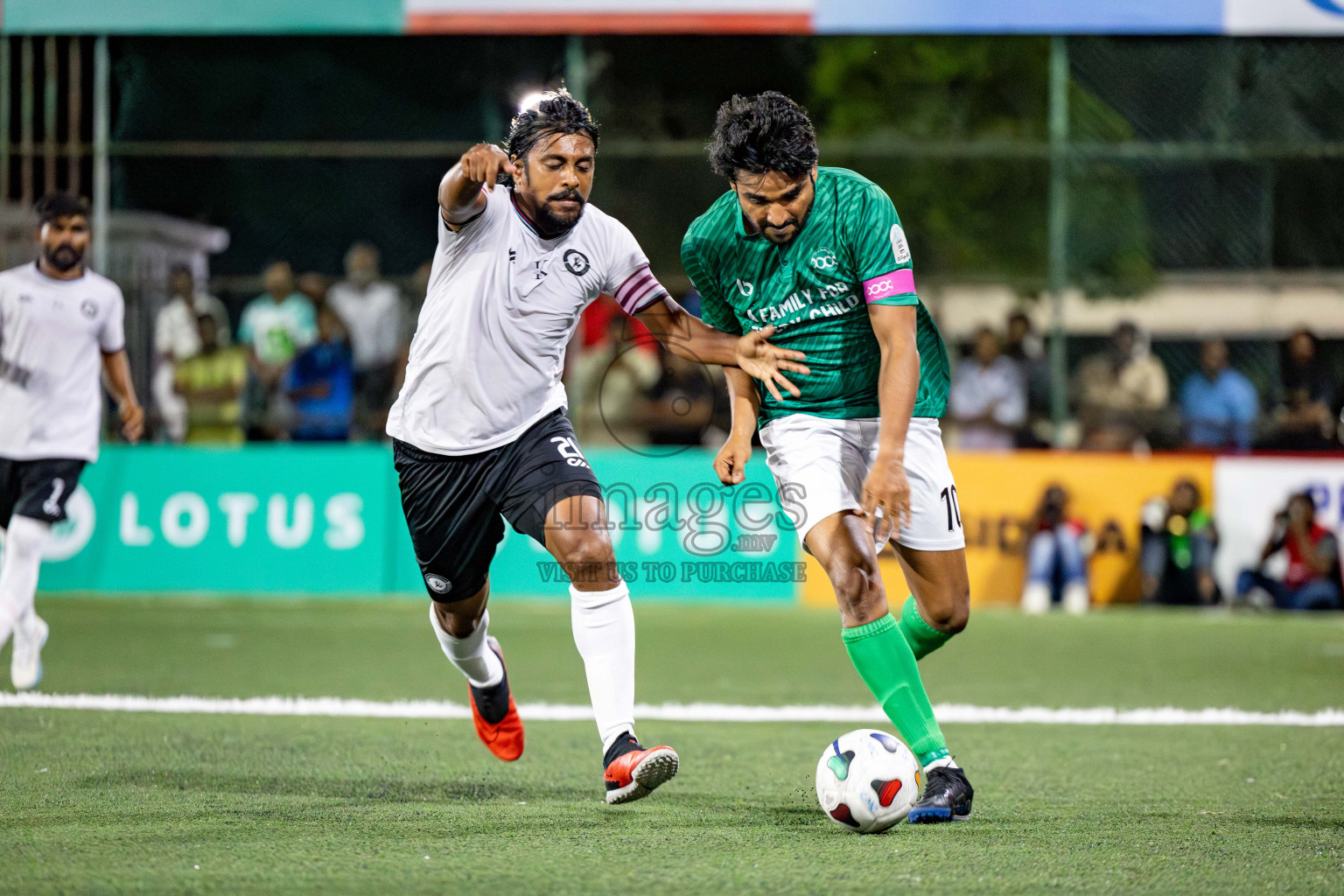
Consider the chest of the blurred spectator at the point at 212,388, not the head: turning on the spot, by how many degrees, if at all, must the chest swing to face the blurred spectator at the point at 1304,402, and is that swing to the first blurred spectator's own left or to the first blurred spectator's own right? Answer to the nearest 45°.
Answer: approximately 90° to the first blurred spectator's own left

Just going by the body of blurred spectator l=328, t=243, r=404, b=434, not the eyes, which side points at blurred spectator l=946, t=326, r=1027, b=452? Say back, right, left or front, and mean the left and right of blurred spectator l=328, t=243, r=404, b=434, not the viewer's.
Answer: left

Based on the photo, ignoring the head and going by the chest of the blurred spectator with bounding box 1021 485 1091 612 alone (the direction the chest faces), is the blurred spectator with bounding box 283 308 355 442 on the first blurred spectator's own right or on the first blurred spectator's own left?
on the first blurred spectator's own right

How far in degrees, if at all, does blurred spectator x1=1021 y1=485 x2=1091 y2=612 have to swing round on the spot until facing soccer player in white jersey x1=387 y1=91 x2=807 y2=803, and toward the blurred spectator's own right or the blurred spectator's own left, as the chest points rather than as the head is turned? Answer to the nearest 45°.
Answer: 0° — they already face them

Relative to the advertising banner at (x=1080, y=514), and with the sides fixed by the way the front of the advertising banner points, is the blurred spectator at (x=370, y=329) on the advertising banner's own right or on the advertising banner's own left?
on the advertising banner's own right

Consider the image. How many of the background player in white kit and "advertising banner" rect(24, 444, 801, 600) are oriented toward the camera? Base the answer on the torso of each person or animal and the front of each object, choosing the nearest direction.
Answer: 2

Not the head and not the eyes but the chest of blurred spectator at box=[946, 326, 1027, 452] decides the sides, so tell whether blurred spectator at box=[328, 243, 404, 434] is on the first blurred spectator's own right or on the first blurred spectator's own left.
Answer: on the first blurred spectator's own right
